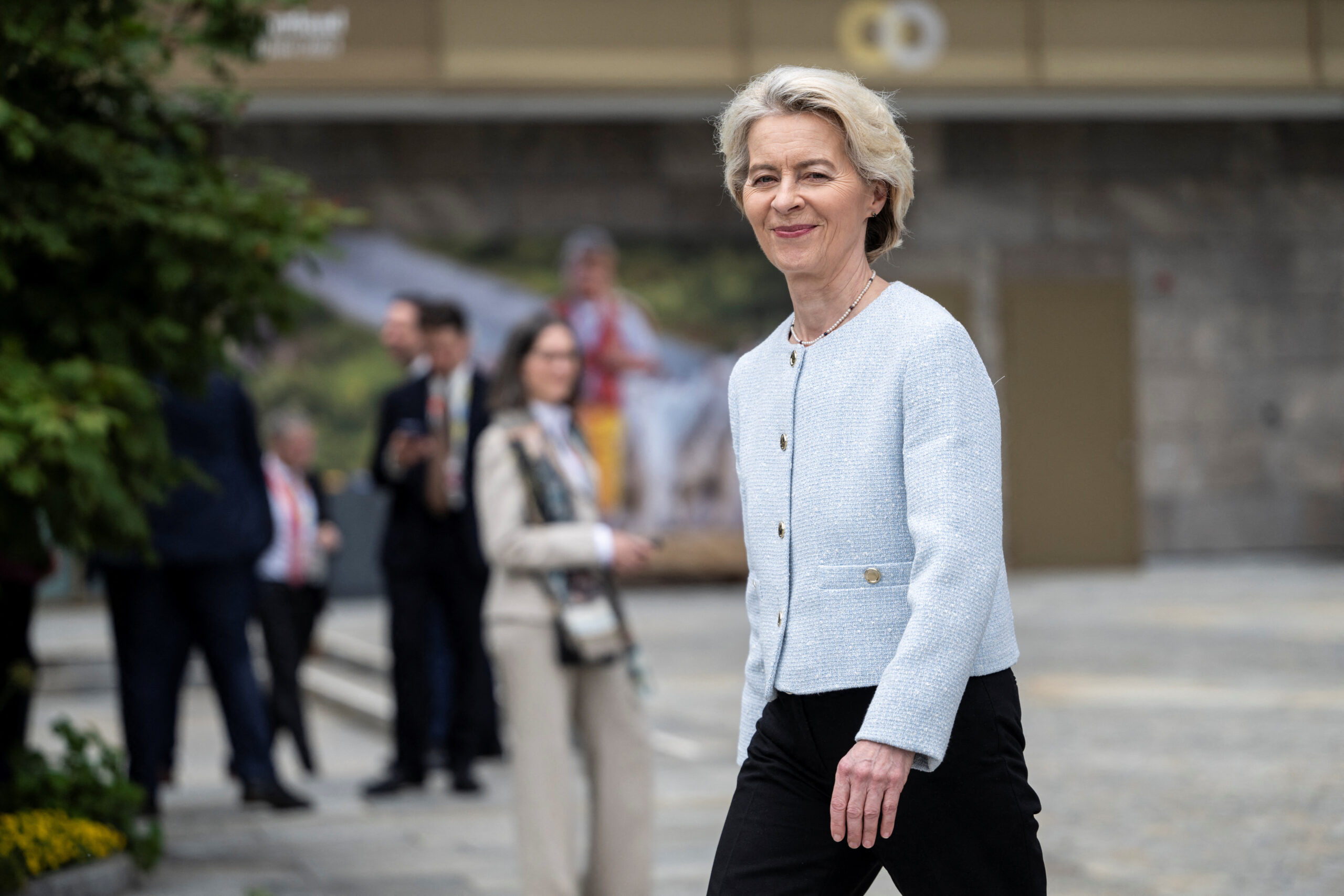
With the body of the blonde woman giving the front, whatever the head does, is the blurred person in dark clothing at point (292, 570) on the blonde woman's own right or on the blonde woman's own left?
on the blonde woman's own right

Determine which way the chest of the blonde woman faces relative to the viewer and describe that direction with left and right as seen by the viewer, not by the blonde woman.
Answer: facing the viewer and to the left of the viewer

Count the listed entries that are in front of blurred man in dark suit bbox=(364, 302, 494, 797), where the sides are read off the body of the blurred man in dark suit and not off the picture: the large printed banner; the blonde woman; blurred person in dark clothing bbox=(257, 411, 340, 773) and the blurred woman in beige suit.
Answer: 2

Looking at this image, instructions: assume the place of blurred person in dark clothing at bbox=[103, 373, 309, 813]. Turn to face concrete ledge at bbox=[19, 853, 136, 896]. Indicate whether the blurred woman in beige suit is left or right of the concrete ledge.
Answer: left

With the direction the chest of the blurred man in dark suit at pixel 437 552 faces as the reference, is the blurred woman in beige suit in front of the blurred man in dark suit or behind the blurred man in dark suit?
in front

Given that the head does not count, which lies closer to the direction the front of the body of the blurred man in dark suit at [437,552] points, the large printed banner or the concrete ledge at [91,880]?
the concrete ledge

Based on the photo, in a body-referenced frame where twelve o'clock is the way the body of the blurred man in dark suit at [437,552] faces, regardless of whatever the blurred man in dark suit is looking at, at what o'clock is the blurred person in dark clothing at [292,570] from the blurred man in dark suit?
The blurred person in dark clothing is roughly at 5 o'clock from the blurred man in dark suit.

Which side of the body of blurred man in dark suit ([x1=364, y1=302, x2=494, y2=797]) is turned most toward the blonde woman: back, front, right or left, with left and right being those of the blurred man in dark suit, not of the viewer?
front

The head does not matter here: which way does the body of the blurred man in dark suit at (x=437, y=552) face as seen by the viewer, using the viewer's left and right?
facing the viewer

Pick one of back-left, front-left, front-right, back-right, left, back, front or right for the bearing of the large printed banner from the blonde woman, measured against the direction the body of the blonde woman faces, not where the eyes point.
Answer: back-right

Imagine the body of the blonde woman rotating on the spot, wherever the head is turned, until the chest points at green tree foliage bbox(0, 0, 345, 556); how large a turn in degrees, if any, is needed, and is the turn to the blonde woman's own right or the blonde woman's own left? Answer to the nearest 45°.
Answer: approximately 90° to the blonde woman's own right

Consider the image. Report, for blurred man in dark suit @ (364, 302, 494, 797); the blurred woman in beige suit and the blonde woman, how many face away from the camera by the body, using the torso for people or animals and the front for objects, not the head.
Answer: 0

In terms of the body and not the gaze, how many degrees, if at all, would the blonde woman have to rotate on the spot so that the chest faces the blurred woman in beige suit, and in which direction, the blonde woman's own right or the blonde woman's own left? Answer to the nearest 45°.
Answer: approximately 135° to the blonde woman's own right

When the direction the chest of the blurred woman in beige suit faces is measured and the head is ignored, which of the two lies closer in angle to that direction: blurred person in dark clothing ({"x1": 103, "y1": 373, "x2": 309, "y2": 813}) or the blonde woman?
the blonde woman

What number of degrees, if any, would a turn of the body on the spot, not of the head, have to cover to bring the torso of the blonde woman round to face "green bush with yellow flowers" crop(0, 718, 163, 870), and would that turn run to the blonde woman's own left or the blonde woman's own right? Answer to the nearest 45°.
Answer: approximately 90° to the blonde woman's own right

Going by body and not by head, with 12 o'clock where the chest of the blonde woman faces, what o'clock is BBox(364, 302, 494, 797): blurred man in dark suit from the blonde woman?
The blurred man in dark suit is roughly at 4 o'clock from the blonde woman.

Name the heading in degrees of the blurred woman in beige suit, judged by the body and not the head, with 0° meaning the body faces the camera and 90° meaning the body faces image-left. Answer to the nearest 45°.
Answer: approximately 315°

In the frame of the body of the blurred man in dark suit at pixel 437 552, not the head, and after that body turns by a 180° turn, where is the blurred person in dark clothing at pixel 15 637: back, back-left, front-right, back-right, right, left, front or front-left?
back-left

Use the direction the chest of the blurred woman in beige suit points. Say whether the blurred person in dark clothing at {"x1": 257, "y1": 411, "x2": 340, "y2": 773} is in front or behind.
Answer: behind
